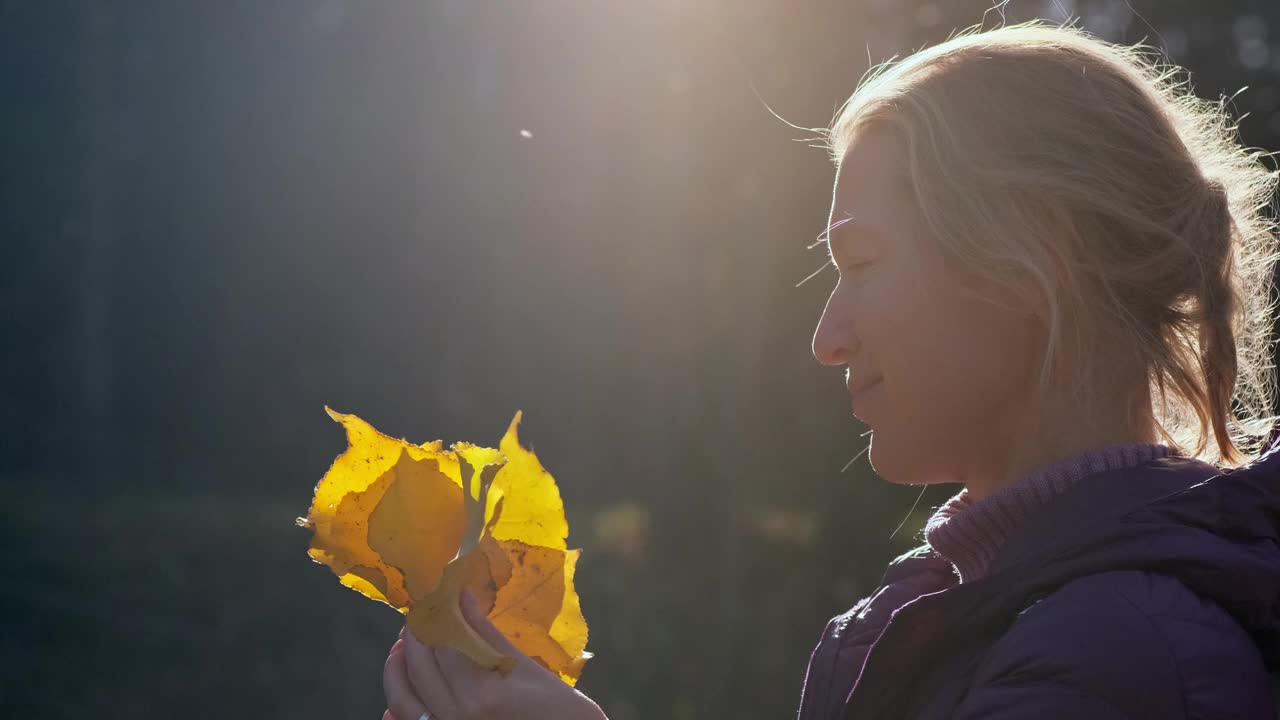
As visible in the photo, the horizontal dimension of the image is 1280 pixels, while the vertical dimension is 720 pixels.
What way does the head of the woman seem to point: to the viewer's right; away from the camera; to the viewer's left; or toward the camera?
to the viewer's left

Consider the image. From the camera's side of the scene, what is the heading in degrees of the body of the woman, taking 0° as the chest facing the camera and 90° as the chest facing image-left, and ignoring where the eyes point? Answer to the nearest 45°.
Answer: approximately 90°
